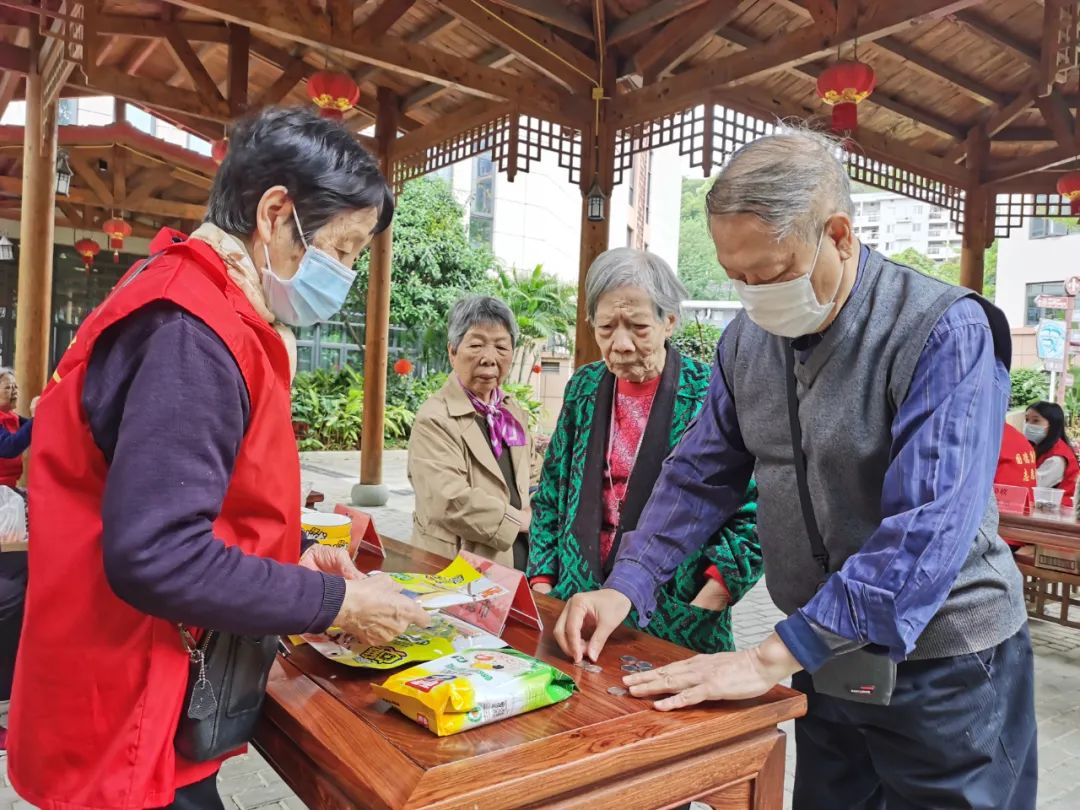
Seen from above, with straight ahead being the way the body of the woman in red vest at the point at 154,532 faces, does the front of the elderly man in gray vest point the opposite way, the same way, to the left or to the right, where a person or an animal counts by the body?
the opposite way

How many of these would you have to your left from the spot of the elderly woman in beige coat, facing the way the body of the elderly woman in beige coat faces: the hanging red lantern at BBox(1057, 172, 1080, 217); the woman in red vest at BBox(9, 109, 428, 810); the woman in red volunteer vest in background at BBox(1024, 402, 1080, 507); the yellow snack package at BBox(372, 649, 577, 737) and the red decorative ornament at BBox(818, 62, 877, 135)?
3

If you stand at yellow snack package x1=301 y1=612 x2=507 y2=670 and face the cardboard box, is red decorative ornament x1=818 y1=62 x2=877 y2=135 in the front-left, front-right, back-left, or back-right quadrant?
front-left

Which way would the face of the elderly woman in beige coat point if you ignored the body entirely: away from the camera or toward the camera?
toward the camera

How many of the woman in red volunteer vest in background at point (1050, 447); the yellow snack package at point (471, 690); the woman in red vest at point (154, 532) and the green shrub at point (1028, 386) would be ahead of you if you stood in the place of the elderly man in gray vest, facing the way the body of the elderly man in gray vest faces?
2

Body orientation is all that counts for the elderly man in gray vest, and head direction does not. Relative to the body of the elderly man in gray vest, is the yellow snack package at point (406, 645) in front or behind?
in front

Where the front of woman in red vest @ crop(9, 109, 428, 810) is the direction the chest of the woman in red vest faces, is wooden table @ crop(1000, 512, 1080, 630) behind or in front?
in front

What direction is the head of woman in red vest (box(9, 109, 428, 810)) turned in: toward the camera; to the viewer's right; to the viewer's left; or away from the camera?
to the viewer's right

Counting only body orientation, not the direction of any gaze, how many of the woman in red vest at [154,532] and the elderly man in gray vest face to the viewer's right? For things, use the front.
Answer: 1

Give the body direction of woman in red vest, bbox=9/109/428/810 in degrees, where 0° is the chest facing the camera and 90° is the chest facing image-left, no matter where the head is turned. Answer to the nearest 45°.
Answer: approximately 270°

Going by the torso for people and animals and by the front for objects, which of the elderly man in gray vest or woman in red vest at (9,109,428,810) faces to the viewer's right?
the woman in red vest

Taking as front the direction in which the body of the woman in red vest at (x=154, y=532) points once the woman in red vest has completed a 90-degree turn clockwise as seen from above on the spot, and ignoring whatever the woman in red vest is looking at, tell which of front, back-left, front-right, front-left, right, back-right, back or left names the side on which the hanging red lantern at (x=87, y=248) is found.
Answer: back

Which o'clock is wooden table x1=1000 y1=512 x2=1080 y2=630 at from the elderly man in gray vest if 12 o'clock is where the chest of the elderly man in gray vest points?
The wooden table is roughly at 5 o'clock from the elderly man in gray vest.

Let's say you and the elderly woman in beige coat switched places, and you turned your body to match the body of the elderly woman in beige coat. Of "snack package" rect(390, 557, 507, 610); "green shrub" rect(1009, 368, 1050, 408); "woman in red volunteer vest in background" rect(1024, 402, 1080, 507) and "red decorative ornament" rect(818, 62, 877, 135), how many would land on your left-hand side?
3

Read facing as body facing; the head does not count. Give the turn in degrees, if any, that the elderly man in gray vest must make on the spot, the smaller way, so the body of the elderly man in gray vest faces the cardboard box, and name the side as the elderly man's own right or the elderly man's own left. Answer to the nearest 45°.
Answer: approximately 135° to the elderly man's own right

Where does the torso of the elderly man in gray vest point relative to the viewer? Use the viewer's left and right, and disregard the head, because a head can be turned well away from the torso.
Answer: facing the viewer and to the left of the viewer

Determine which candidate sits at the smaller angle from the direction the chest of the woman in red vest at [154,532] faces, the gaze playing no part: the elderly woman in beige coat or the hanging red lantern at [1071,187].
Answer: the hanging red lantern

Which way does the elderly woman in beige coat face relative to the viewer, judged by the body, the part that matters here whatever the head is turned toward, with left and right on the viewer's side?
facing the viewer and to the right of the viewer
